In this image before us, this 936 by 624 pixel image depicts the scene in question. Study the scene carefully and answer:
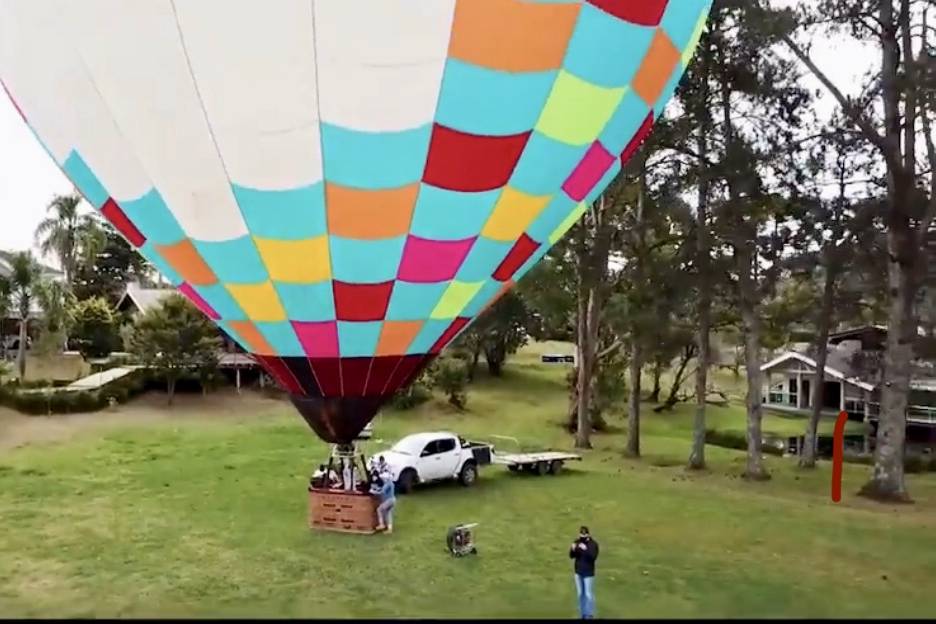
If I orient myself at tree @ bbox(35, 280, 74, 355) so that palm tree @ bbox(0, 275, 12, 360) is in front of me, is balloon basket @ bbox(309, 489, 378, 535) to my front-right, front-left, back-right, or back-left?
back-left

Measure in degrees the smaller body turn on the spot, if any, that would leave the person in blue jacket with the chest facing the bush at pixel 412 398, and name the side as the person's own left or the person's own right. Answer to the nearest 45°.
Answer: approximately 90° to the person's own right

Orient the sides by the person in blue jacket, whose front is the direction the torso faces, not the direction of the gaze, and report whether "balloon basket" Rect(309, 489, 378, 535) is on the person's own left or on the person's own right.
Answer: on the person's own left

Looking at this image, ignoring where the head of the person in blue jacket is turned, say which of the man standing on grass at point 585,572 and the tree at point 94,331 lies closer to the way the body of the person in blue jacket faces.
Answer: the tree

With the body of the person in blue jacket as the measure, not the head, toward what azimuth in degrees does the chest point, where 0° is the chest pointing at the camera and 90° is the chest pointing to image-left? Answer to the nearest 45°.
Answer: approximately 90°

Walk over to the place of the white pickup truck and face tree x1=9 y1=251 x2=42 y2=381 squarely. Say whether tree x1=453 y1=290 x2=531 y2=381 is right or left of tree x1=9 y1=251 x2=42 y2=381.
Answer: right

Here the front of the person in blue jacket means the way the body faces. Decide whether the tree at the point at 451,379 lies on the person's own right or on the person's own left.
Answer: on the person's own right

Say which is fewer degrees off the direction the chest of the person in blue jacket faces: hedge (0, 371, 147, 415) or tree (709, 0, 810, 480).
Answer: the hedge

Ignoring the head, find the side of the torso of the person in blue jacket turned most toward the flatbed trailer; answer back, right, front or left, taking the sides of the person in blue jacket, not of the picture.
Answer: right
